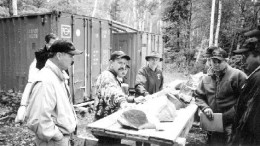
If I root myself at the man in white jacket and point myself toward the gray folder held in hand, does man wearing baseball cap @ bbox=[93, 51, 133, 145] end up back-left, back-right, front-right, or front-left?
front-left

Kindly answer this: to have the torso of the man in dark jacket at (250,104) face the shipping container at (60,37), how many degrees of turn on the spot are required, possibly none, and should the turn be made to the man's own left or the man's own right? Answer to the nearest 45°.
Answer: approximately 45° to the man's own right

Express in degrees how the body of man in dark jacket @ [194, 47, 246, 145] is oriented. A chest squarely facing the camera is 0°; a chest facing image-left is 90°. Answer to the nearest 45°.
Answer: approximately 45°

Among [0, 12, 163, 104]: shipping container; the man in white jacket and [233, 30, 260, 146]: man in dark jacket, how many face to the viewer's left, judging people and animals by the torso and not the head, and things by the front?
1

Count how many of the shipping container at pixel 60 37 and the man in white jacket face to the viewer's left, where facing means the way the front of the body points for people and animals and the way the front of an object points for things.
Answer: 0

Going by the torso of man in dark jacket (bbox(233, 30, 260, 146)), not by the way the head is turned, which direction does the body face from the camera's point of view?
to the viewer's left

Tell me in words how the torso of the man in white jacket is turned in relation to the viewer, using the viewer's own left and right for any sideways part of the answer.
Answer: facing to the right of the viewer

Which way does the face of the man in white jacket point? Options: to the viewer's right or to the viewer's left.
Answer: to the viewer's right

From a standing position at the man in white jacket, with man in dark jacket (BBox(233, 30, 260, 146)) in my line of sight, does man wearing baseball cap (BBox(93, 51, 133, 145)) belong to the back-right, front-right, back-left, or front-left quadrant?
front-left

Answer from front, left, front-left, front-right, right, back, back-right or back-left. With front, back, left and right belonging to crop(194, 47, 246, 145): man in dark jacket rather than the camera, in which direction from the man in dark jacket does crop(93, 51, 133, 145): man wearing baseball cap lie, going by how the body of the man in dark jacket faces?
front

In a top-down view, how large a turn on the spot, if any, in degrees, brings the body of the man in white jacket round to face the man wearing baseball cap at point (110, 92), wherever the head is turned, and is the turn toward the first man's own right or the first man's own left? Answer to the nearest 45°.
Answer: approximately 45° to the first man's own left

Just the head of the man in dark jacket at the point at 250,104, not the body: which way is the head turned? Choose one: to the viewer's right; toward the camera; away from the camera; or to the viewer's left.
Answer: to the viewer's left
